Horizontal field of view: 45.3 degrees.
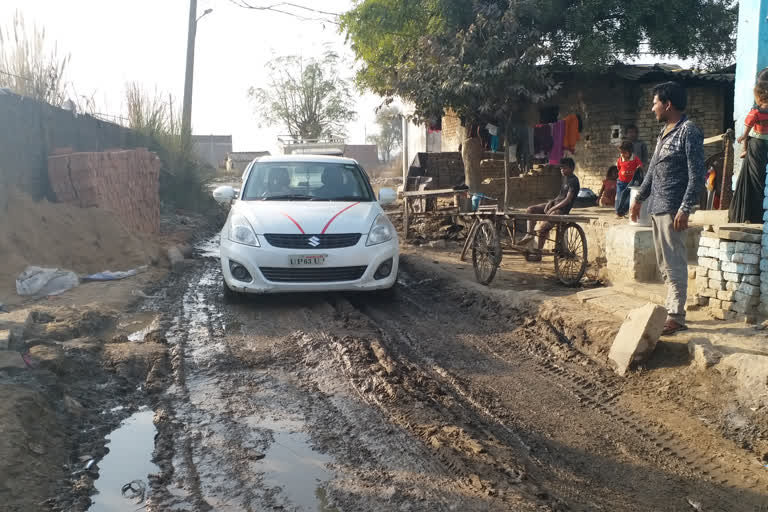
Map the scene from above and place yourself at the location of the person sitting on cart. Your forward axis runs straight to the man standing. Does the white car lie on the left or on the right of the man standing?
right

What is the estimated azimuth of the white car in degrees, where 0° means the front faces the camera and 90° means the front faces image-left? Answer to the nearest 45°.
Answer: approximately 0°

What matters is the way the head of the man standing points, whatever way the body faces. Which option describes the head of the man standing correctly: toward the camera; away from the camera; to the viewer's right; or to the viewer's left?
to the viewer's left

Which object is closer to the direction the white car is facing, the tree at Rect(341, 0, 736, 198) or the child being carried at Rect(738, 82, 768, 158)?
the child being carried

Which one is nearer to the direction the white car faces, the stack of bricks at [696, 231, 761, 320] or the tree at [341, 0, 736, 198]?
the stack of bricks

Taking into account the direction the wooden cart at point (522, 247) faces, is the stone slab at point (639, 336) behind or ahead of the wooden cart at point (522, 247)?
behind
